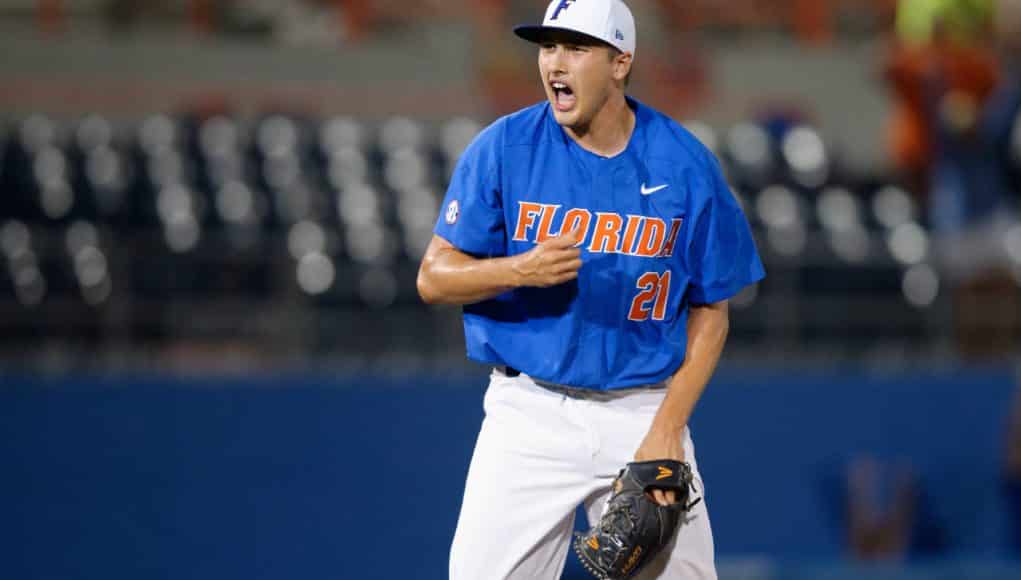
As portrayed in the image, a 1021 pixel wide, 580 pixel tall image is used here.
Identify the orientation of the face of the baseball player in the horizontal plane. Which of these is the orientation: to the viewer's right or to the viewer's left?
to the viewer's left

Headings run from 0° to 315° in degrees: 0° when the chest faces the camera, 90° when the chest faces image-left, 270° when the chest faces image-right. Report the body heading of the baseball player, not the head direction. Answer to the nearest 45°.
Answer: approximately 0°

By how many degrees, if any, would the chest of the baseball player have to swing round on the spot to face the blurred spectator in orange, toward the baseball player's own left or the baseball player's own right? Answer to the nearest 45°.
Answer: approximately 135° to the baseball player's own left
